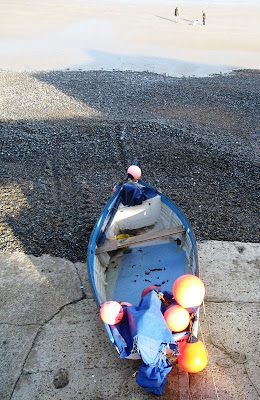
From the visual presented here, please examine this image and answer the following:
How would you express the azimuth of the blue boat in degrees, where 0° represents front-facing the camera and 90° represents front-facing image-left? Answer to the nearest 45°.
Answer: approximately 180°

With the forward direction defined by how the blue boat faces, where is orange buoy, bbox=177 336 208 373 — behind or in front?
behind
